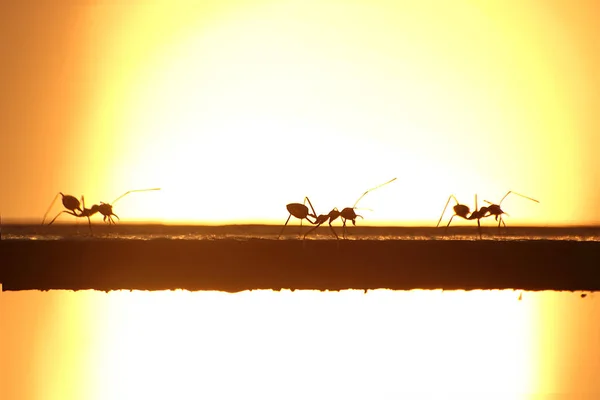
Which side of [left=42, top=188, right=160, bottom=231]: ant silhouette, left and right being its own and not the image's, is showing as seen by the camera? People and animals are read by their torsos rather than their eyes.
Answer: right
